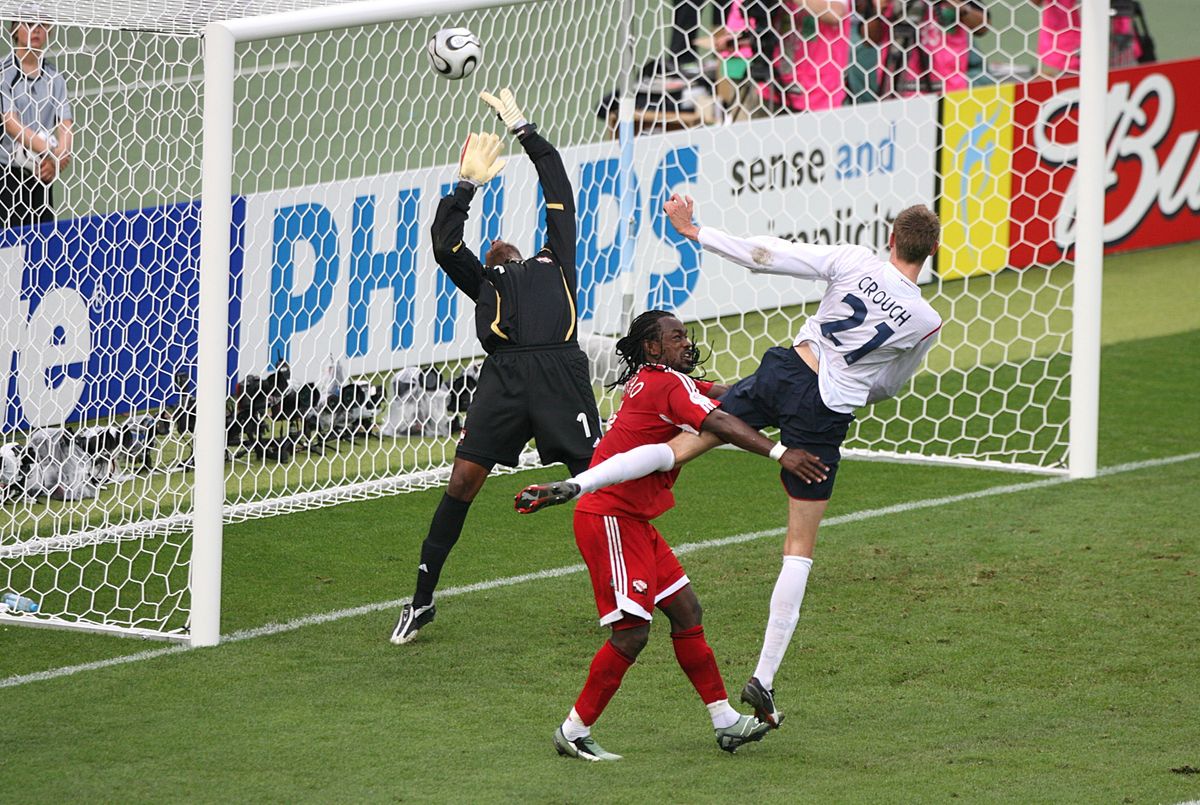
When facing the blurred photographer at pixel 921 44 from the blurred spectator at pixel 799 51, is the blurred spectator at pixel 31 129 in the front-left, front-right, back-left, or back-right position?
back-right

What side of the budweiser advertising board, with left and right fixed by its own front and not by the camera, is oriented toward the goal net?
right

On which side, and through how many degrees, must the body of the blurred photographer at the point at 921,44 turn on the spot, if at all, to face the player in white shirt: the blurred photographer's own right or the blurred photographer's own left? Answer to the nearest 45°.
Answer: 0° — they already face them

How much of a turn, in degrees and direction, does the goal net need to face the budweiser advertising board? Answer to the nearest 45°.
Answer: approximately 90° to its left

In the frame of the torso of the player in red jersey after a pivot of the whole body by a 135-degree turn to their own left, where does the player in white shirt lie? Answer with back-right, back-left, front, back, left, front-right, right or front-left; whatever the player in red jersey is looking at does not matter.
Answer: right

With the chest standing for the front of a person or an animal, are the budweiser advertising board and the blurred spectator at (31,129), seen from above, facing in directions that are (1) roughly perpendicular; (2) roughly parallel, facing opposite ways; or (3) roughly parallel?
roughly parallel

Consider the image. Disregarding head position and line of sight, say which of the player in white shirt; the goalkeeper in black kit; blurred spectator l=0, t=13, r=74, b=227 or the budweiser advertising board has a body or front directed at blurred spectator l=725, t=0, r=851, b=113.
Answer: the player in white shirt

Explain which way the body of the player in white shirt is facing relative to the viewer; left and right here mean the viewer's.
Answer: facing away from the viewer

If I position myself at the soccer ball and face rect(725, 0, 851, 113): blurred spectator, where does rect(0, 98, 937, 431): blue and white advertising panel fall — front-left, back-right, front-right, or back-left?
front-left

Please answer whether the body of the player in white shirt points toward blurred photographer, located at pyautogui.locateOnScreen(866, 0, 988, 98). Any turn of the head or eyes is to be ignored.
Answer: yes

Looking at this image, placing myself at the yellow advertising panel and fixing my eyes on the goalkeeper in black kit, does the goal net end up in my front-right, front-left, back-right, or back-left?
front-right

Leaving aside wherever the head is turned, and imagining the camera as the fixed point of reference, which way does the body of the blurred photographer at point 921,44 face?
toward the camera

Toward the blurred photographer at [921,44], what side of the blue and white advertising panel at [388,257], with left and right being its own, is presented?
left

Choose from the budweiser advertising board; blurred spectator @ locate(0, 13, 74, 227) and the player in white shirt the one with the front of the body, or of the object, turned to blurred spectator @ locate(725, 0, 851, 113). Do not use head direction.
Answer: the player in white shirt

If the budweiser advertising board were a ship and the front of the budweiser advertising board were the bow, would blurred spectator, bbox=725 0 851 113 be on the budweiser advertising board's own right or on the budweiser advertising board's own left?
on the budweiser advertising board's own right

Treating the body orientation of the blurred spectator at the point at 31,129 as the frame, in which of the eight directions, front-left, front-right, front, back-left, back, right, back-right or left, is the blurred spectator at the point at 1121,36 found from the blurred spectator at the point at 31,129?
back-left
